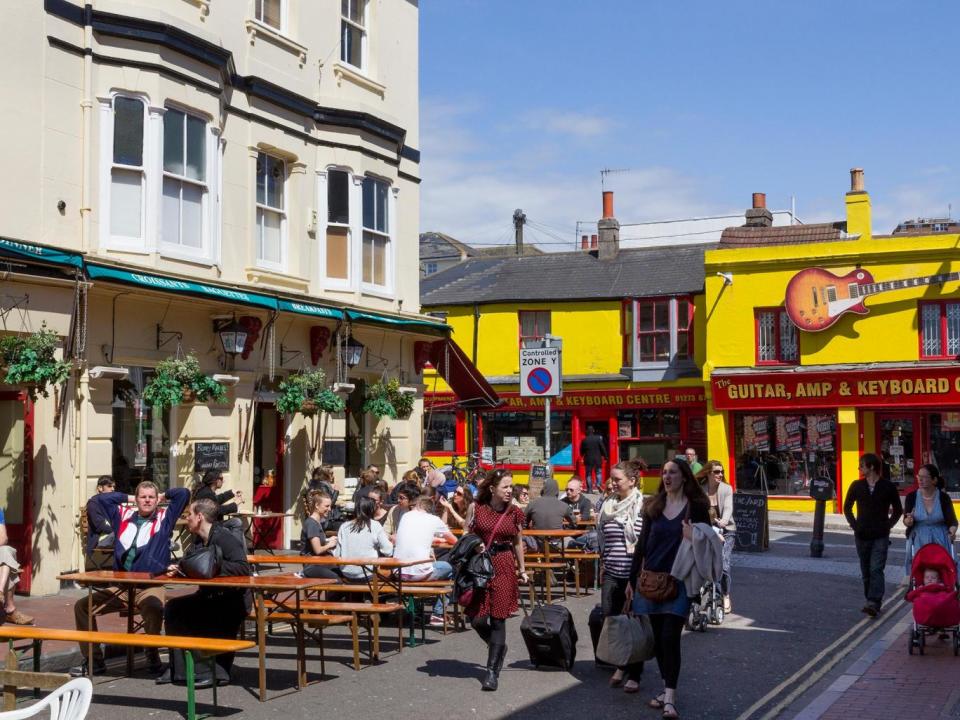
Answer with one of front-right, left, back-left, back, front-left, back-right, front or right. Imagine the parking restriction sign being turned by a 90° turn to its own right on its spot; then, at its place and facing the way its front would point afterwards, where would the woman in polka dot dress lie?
left

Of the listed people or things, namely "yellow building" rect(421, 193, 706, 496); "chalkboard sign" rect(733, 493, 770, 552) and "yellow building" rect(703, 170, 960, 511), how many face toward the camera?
3

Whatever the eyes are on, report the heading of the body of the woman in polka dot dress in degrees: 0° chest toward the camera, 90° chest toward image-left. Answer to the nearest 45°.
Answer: approximately 315°

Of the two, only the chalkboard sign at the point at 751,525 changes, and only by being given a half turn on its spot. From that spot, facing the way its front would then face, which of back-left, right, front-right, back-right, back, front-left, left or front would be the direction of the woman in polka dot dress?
back

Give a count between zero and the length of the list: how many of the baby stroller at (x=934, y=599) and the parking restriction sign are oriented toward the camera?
2

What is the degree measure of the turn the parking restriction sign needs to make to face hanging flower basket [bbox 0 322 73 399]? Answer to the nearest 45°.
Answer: approximately 45° to its right

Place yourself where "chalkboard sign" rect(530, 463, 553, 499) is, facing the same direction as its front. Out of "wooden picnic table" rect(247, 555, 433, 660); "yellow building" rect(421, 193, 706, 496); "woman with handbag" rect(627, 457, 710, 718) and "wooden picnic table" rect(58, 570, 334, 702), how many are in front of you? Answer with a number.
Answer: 3

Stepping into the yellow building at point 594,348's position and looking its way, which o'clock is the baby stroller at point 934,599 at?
The baby stroller is roughly at 12 o'clock from the yellow building.

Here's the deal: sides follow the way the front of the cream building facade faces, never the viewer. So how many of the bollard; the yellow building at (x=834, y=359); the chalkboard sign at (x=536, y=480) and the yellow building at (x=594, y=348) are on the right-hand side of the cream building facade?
0

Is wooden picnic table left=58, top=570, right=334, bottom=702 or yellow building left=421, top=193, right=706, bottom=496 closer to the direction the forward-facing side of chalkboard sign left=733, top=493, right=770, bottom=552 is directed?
the wooden picnic table

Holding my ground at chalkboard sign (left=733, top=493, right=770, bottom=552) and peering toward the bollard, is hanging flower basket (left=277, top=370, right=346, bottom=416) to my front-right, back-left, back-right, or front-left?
back-right

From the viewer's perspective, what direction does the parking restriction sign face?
toward the camera

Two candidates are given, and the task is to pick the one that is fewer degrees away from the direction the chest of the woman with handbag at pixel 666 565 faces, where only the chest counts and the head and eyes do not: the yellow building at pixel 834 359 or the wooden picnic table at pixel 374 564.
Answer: the wooden picnic table

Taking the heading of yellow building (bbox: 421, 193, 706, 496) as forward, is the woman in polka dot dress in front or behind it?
in front

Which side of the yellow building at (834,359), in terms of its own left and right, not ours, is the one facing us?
front

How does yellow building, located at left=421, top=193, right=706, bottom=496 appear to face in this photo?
toward the camera

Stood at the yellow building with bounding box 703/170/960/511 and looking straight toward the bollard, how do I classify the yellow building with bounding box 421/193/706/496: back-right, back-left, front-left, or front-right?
back-right

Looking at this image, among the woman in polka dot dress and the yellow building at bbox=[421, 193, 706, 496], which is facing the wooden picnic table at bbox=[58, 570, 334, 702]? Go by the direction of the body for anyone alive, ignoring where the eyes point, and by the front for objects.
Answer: the yellow building

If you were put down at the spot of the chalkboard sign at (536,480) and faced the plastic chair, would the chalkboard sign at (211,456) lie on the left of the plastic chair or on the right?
right

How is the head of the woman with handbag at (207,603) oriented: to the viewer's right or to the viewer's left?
to the viewer's left

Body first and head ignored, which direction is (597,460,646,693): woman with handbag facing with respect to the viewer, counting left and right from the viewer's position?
facing the viewer and to the left of the viewer

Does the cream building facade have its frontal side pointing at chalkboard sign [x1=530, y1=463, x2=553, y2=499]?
no
